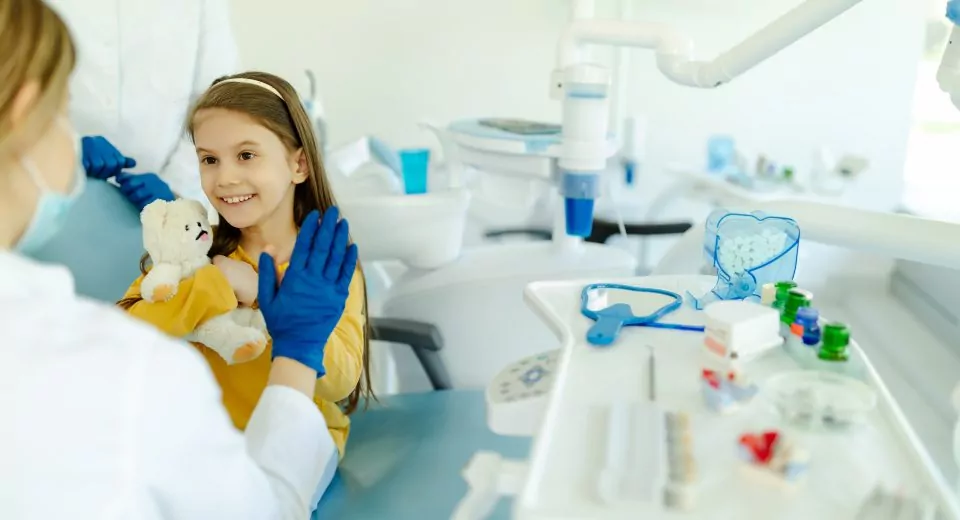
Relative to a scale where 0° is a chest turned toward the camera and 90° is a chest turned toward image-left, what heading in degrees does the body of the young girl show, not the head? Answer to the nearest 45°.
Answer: approximately 45°

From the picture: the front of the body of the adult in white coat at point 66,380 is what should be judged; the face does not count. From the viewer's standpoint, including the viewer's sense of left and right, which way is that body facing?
facing away from the viewer and to the right of the viewer

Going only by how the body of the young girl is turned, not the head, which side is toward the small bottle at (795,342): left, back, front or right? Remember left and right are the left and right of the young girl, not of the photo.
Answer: left

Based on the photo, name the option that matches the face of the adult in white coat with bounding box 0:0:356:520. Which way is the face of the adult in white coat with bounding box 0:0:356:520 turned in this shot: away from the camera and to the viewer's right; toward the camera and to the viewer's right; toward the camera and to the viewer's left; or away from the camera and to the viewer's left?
away from the camera and to the viewer's right

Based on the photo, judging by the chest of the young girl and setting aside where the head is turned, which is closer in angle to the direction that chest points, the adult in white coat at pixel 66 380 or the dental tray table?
the adult in white coat

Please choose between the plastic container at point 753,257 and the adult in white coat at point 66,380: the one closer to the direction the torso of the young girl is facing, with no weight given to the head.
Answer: the adult in white coat
